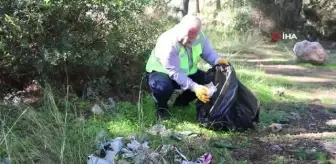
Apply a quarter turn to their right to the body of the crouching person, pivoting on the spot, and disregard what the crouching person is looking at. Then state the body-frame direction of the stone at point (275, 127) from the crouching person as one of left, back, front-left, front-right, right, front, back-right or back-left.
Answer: back-left

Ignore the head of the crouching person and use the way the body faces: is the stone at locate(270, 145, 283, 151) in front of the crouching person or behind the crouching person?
in front
